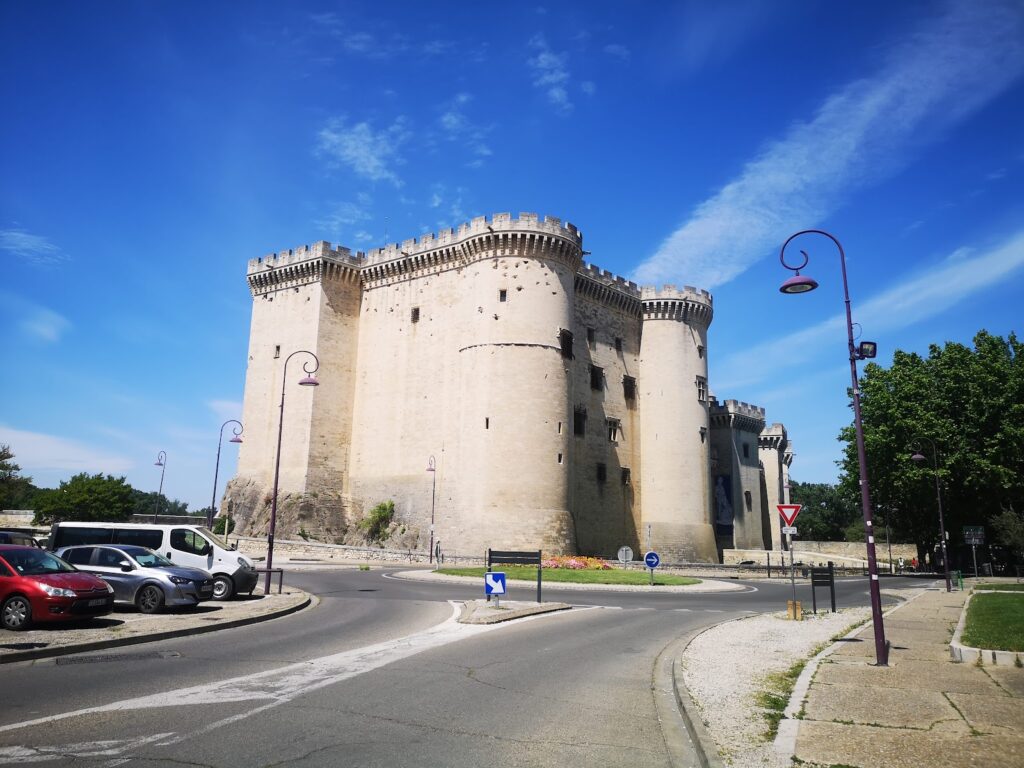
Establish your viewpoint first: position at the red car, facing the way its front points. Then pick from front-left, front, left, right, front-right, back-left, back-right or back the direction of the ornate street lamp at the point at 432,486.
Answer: left

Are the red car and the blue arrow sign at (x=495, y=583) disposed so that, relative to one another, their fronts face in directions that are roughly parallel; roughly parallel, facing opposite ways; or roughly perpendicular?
roughly perpendicular

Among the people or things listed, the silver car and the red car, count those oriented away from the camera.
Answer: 0

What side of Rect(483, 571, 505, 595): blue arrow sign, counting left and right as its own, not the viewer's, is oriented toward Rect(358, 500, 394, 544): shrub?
back

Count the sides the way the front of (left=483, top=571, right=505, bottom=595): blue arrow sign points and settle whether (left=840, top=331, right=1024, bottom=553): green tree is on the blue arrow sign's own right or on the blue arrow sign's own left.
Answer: on the blue arrow sign's own left

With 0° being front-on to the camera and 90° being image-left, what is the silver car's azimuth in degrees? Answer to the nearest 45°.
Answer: approximately 315°

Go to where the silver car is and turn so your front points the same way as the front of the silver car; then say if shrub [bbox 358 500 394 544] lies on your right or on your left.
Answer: on your left

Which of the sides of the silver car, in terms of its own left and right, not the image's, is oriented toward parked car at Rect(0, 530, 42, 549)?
back

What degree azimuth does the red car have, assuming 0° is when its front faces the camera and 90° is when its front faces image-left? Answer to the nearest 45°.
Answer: approximately 315°

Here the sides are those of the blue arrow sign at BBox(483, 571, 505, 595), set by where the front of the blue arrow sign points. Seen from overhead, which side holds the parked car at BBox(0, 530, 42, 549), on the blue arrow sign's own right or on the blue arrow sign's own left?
on the blue arrow sign's own right

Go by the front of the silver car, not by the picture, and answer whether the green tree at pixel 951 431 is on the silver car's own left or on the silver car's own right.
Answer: on the silver car's own left

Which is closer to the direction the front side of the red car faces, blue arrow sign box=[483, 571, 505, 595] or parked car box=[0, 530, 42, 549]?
the blue arrow sign

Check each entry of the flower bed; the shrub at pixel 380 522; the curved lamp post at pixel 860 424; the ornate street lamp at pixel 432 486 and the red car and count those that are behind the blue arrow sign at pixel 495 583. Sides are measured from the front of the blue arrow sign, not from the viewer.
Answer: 3

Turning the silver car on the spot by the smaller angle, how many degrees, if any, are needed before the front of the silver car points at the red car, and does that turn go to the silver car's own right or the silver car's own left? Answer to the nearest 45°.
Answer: approximately 90° to the silver car's own right
